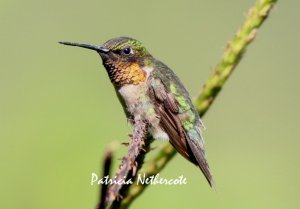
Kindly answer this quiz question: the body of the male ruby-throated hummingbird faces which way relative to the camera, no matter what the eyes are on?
to the viewer's left

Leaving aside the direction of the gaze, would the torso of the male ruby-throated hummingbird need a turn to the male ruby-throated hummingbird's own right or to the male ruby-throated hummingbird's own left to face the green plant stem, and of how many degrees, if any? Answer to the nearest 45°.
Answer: approximately 135° to the male ruby-throated hummingbird's own left
